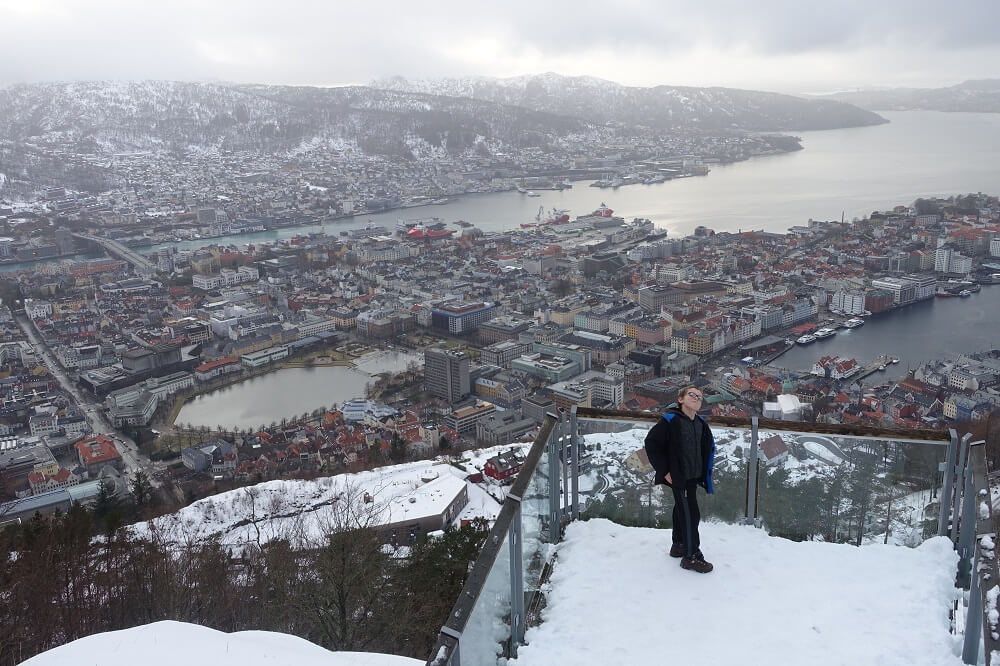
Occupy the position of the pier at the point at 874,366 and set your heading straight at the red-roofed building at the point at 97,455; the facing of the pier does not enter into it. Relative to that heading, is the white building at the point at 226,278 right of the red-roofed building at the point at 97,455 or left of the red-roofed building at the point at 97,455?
right

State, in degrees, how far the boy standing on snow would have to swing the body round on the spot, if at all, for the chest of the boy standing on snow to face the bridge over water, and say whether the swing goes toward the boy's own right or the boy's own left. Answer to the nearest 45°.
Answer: approximately 180°

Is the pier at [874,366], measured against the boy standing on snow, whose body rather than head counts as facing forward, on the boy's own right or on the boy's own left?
on the boy's own left

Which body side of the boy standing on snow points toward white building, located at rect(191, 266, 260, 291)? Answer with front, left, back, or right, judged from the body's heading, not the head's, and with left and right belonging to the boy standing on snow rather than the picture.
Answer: back

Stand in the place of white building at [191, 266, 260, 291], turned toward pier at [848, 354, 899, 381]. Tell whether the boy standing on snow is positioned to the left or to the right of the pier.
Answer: right

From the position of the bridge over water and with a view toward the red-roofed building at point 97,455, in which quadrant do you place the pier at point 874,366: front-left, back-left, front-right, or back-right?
front-left

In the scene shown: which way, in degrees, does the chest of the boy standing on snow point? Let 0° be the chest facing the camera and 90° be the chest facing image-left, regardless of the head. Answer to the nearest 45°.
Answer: approximately 315°

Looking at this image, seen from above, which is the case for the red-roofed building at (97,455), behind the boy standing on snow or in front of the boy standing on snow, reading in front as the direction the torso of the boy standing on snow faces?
behind

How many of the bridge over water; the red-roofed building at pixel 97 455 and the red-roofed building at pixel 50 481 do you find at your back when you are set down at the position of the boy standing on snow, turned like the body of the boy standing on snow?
3

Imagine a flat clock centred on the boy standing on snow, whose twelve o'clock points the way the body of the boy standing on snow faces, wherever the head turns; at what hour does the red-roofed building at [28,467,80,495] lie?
The red-roofed building is roughly at 6 o'clock from the boy standing on snow.
